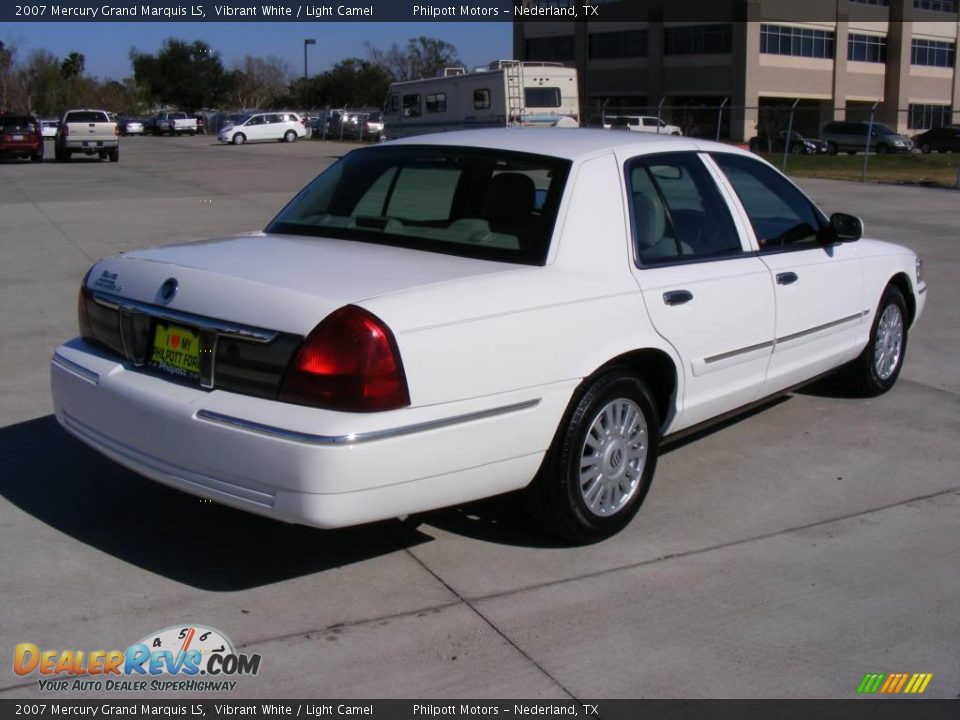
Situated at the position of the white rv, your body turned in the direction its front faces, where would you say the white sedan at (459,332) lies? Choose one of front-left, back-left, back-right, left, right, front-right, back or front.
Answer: back-left

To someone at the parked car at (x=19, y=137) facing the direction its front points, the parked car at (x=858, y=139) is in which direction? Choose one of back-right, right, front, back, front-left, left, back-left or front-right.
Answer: right

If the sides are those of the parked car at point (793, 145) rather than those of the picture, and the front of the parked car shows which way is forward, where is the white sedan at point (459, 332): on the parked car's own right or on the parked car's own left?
on the parked car's own right

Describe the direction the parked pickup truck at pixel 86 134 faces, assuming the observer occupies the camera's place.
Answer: facing away from the viewer

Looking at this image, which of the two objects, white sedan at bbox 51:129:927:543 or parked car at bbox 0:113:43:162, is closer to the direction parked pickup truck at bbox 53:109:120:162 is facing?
the parked car

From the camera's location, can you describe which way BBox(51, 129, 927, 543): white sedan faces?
facing away from the viewer and to the right of the viewer

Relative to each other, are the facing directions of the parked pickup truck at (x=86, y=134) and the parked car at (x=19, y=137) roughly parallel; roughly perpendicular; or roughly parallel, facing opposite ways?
roughly parallel

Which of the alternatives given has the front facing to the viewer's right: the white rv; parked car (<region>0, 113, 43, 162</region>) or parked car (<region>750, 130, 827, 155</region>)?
parked car (<region>750, 130, 827, 155</region>)

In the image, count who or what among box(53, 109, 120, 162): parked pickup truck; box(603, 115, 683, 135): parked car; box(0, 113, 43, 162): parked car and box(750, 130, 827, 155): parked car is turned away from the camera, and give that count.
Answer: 2

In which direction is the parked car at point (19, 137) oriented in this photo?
away from the camera

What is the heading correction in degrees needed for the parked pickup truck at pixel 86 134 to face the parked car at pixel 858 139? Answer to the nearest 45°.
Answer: approximately 90° to its right

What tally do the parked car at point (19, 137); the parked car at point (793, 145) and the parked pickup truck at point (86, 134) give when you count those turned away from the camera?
2

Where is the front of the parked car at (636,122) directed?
to the viewer's right

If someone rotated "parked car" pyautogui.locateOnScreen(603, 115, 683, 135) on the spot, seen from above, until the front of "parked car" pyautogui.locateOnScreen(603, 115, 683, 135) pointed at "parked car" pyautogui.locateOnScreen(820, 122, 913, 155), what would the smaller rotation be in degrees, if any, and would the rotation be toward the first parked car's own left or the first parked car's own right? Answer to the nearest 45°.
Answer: approximately 45° to the first parked car's own left

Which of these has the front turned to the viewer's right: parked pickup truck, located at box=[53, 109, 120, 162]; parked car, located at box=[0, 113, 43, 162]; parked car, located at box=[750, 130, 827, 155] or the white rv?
parked car, located at box=[750, 130, 827, 155]

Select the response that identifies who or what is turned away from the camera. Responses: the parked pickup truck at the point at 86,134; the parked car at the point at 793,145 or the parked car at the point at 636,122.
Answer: the parked pickup truck at the point at 86,134
